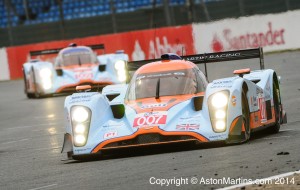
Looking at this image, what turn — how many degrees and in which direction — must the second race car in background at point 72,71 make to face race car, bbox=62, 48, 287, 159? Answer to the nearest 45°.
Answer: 0° — it already faces it

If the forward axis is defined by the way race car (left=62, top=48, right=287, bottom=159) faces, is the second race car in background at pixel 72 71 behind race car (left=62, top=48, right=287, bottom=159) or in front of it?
behind

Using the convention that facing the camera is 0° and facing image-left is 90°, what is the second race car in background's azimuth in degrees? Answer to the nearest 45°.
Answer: approximately 0°

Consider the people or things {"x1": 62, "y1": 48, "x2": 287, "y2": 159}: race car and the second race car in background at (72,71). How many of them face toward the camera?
2

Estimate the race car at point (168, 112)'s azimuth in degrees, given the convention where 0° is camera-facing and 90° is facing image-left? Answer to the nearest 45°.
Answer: approximately 0°
